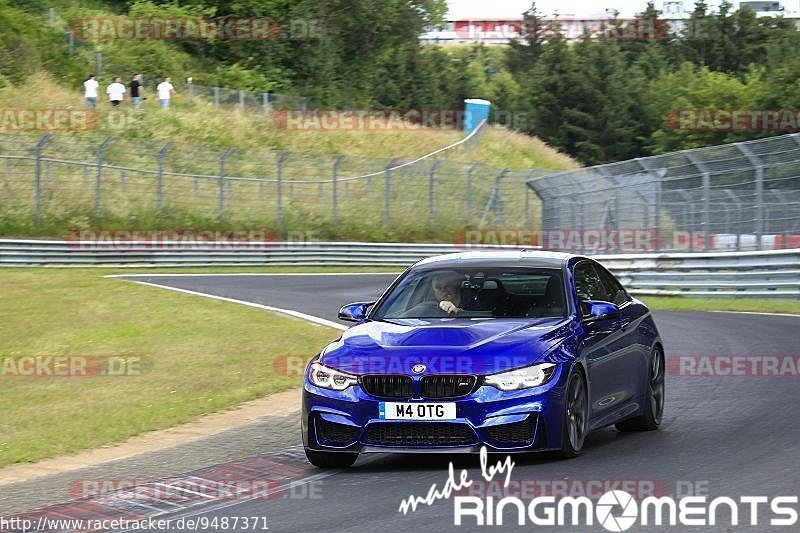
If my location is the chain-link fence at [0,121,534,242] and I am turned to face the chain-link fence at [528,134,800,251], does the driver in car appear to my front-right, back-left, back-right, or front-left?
front-right

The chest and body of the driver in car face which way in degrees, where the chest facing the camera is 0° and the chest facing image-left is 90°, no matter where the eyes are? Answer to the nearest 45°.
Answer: approximately 45°

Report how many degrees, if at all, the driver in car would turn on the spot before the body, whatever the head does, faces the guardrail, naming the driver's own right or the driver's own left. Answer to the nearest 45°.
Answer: approximately 135° to the driver's own right

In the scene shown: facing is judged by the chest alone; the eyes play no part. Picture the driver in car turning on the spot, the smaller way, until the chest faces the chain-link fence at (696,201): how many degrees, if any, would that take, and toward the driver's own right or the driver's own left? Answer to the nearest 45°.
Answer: approximately 135° to the driver's own right

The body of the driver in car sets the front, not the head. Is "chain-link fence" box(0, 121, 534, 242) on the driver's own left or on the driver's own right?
on the driver's own right

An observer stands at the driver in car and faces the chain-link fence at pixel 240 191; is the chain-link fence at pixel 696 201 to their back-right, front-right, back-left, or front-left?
front-right
